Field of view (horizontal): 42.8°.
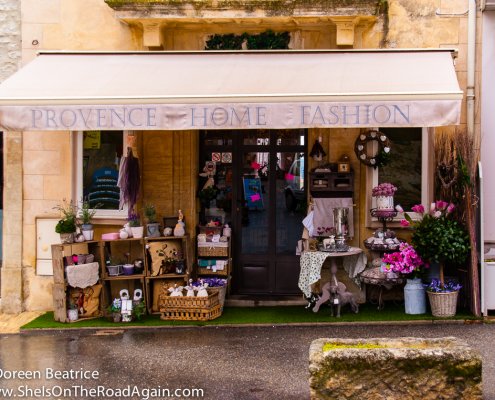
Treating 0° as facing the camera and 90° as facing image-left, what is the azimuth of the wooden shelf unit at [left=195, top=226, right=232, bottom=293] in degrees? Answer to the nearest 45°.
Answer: approximately 0°

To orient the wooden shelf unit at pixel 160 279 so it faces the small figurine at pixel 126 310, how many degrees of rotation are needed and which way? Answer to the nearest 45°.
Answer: approximately 45° to its right

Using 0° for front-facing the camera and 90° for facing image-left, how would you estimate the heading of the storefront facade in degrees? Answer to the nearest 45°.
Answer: approximately 0°

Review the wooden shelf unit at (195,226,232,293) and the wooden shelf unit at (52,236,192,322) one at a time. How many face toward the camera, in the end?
2

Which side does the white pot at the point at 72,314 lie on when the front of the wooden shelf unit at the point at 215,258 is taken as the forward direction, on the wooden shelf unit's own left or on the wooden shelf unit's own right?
on the wooden shelf unit's own right
